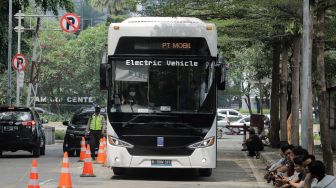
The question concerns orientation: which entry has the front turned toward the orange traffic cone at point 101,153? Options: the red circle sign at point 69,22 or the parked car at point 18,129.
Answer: the red circle sign

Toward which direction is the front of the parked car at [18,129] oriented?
away from the camera

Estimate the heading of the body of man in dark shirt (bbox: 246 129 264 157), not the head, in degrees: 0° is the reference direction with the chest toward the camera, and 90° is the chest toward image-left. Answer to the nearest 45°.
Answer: approximately 90°

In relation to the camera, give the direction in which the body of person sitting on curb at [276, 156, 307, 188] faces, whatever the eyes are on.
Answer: to the viewer's left

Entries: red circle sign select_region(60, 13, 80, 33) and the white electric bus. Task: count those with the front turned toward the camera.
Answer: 2

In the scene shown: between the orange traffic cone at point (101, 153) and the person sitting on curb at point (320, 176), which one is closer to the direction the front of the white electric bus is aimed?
the person sitting on curb

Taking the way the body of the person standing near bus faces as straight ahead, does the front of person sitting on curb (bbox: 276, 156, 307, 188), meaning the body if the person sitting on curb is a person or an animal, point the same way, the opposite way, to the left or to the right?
to the right

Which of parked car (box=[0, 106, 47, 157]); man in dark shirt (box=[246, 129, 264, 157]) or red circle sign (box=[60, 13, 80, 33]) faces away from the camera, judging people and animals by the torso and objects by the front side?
the parked car

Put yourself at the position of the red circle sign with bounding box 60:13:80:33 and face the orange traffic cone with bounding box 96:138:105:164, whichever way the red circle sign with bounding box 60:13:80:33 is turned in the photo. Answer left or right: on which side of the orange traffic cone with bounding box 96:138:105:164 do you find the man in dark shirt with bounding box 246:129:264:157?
left

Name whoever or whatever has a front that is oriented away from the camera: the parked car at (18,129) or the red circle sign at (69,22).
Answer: the parked car

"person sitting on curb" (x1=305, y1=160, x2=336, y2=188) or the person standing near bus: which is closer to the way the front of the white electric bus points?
the person sitting on curb
